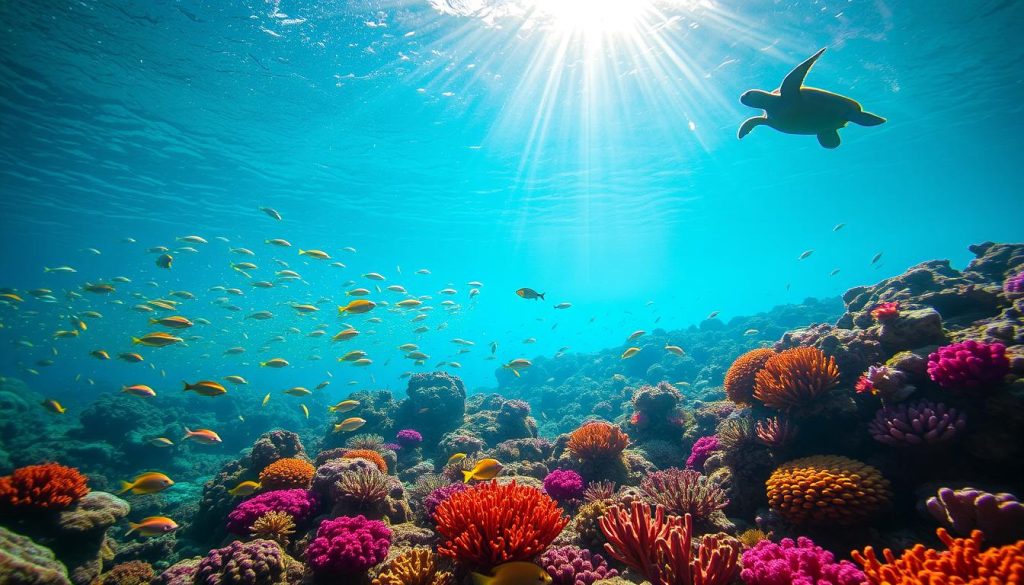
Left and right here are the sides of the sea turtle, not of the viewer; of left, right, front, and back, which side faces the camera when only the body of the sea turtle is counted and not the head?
left

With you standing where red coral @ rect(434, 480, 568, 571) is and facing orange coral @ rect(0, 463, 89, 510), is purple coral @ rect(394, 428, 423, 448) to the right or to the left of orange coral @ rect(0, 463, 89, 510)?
right
